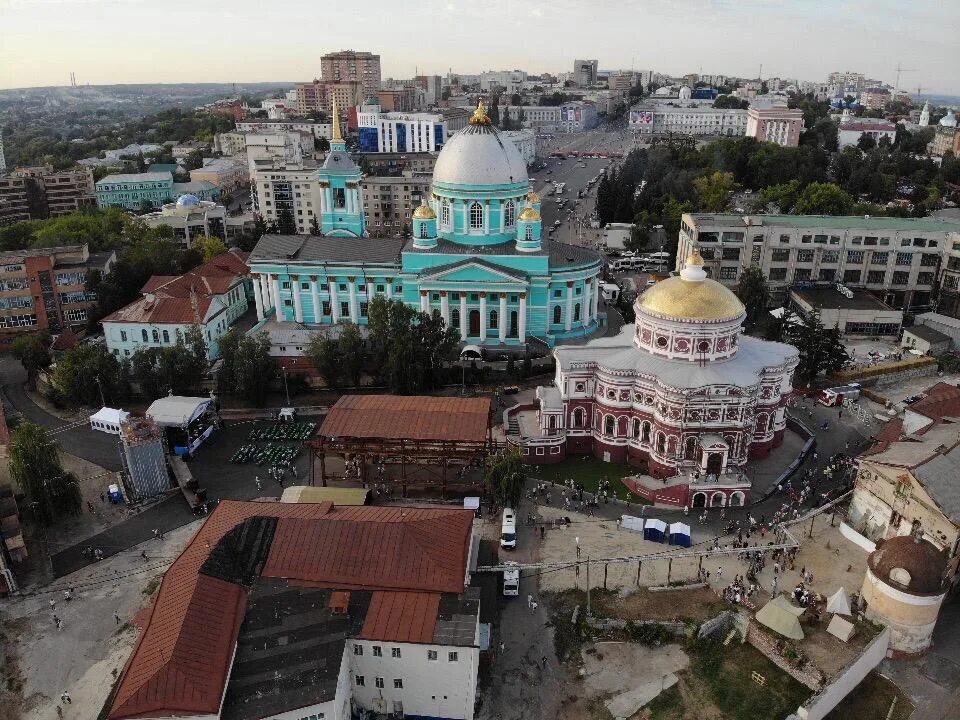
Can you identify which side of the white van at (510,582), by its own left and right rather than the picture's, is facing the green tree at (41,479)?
right

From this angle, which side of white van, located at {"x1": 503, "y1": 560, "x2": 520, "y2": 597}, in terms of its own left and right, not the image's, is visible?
front

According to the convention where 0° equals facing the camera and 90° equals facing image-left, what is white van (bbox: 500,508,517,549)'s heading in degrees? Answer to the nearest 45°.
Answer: approximately 0°

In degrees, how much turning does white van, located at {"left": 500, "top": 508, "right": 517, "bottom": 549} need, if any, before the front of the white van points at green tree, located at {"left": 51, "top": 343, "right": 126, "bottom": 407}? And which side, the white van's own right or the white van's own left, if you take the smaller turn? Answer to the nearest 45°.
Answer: approximately 135° to the white van's own right

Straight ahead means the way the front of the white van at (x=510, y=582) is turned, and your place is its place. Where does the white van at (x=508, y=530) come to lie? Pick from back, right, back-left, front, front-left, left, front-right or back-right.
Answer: back

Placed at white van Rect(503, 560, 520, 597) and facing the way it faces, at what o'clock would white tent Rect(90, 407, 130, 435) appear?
The white tent is roughly at 4 o'clock from the white van.

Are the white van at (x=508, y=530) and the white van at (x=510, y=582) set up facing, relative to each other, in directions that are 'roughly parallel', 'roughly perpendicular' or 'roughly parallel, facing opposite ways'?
roughly parallel

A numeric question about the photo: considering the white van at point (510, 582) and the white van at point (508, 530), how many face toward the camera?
2

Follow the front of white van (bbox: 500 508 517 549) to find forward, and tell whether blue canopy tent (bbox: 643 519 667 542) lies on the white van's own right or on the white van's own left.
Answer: on the white van's own left

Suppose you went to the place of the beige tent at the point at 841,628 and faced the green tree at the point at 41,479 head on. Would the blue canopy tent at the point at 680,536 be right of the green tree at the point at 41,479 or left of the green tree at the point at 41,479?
right

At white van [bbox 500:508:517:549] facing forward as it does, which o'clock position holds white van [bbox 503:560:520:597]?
white van [bbox 503:560:520:597] is roughly at 12 o'clock from white van [bbox 500:508:517:549].

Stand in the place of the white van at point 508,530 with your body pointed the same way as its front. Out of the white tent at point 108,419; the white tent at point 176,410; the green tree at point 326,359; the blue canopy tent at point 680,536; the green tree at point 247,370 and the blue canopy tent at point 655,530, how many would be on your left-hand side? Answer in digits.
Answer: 2

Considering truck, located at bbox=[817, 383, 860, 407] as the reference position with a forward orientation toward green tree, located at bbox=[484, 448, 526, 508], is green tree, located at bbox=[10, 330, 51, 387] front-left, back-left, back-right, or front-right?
front-right

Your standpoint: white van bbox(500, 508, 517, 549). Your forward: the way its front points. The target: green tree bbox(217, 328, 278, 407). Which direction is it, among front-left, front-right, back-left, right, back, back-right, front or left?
back-right

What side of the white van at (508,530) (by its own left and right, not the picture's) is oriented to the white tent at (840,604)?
left

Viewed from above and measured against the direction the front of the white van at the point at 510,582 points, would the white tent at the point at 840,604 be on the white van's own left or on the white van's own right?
on the white van's own left

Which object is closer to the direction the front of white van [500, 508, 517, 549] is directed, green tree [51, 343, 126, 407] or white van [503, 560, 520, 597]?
the white van
